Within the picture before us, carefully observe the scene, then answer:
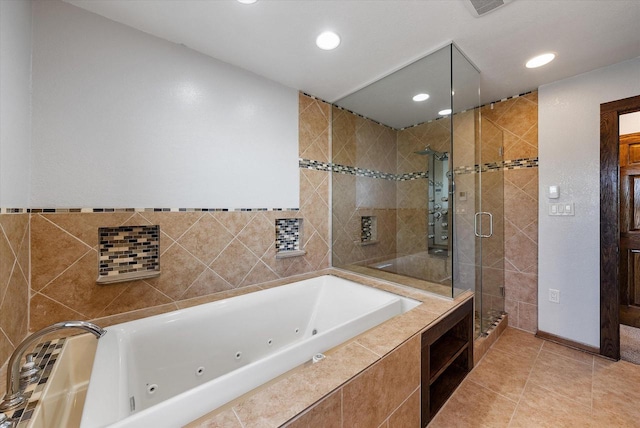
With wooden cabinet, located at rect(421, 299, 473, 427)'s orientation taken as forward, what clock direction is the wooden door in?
The wooden door is roughly at 9 o'clock from the wooden cabinet.

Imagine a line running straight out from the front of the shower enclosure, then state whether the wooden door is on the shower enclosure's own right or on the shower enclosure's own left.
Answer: on the shower enclosure's own left

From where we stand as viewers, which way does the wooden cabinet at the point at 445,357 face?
facing the viewer and to the right of the viewer

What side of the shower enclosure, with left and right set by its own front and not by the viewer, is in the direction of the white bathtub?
right

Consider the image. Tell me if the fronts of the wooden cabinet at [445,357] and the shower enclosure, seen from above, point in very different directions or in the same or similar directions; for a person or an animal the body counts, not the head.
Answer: same or similar directions

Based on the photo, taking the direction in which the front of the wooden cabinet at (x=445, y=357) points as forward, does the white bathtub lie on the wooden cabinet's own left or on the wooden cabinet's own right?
on the wooden cabinet's own right

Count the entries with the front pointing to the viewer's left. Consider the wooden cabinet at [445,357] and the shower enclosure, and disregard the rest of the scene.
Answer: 0

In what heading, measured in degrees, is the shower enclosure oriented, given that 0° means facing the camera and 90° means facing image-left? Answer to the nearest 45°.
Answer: approximately 315°
